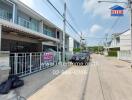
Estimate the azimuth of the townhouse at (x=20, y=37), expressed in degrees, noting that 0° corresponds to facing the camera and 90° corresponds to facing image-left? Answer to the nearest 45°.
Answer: approximately 315°
